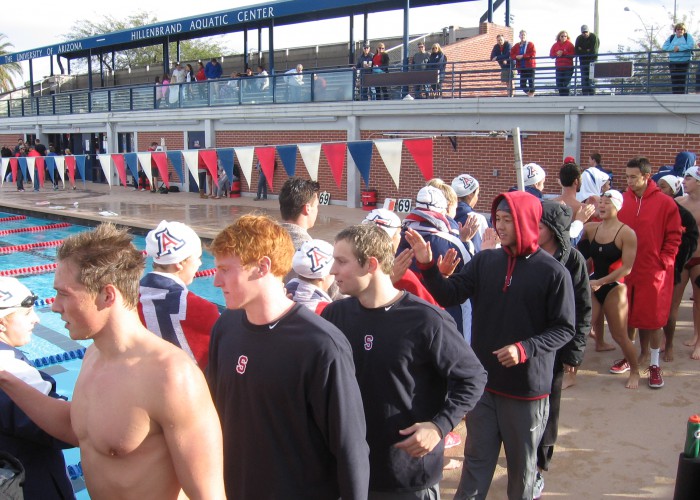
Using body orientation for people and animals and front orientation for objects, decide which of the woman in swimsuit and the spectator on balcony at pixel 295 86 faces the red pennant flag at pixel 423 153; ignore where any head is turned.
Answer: the spectator on balcony

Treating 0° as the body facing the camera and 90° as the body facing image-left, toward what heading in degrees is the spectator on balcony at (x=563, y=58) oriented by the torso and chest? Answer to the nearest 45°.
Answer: approximately 0°

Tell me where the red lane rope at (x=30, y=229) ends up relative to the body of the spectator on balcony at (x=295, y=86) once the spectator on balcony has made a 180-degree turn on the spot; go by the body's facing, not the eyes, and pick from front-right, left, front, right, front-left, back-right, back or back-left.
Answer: back-left

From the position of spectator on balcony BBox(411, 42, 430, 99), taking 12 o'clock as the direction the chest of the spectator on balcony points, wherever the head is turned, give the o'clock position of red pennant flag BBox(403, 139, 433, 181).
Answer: The red pennant flag is roughly at 12 o'clock from the spectator on balcony.

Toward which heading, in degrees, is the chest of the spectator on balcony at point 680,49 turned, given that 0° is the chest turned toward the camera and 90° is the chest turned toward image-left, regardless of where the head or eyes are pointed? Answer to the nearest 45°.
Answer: approximately 0°

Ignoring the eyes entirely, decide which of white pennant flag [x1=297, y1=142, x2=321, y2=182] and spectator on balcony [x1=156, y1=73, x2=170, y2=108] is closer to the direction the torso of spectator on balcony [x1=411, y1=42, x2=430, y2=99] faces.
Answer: the white pennant flag

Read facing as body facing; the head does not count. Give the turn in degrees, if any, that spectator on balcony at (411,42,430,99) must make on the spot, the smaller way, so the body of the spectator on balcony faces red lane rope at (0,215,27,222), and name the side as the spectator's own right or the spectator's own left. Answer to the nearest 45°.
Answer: approximately 90° to the spectator's own right
